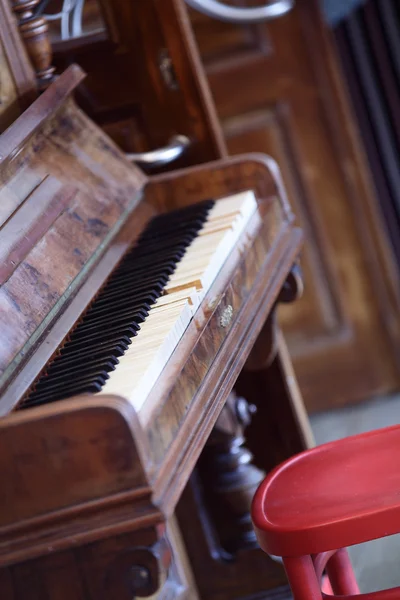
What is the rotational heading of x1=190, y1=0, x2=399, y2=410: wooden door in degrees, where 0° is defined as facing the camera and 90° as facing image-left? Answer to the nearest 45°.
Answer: approximately 0°

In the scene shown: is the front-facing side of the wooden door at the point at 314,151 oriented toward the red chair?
yes

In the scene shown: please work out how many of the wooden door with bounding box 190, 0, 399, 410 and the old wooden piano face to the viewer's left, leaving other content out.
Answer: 0

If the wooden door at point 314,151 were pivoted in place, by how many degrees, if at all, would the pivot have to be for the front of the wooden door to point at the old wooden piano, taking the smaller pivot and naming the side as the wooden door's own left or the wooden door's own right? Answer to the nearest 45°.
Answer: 0° — it already faces it

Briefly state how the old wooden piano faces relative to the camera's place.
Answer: facing the viewer and to the right of the viewer
